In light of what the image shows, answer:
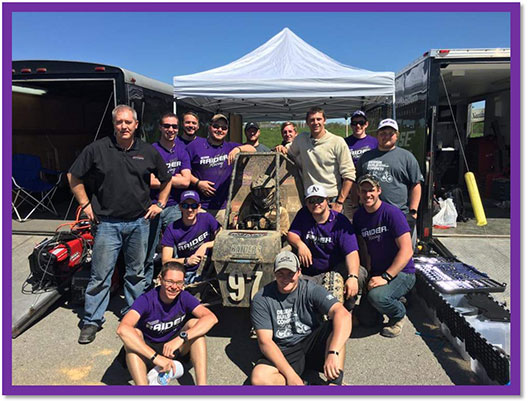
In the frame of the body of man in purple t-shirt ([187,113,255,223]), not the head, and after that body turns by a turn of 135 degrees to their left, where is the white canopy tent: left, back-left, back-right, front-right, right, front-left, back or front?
front

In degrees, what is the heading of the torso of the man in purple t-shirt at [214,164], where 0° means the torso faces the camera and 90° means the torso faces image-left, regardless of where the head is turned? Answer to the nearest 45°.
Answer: approximately 0°

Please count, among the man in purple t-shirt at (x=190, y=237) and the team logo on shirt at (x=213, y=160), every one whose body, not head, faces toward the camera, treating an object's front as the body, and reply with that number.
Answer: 2

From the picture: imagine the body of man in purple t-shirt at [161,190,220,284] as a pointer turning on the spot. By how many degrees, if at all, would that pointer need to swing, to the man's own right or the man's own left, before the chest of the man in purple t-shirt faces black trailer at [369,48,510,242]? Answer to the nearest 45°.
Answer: approximately 135° to the man's own left

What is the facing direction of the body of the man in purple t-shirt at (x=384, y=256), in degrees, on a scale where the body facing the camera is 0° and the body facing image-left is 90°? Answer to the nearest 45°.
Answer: approximately 45°

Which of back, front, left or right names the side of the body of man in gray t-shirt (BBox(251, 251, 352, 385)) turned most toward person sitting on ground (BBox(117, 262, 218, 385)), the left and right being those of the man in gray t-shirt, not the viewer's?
right

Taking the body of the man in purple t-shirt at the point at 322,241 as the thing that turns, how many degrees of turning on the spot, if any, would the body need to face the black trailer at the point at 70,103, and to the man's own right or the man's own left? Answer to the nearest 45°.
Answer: approximately 135° to the man's own right

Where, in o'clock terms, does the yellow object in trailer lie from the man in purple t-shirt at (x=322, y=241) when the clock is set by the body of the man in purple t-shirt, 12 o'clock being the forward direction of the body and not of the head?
The yellow object in trailer is roughly at 8 o'clock from the man in purple t-shirt.
